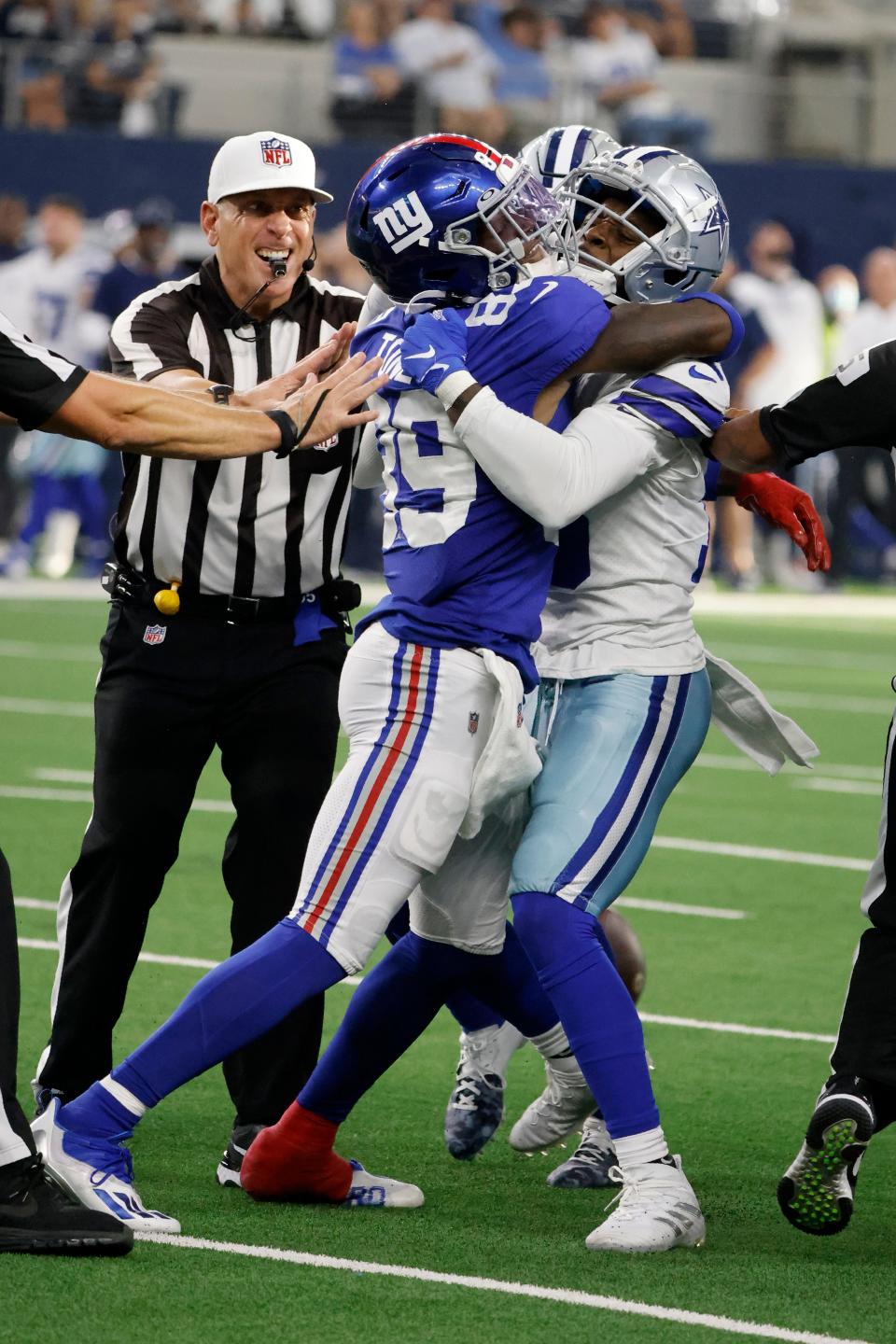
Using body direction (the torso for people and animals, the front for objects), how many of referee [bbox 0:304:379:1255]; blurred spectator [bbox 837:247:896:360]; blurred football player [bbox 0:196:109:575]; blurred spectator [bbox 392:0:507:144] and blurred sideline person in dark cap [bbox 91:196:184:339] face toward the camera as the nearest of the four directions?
4

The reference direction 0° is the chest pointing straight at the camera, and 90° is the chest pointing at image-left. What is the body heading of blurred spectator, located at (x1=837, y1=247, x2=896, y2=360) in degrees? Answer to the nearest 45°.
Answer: approximately 0°

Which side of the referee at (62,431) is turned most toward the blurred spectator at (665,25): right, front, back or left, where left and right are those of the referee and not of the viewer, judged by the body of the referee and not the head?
left

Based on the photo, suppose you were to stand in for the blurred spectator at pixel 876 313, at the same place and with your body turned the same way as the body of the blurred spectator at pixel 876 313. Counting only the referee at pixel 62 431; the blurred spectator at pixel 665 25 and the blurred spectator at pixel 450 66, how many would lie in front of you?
1

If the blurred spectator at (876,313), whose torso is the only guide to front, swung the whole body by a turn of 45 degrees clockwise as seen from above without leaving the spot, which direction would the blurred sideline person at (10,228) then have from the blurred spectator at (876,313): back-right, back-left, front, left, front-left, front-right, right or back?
front-right

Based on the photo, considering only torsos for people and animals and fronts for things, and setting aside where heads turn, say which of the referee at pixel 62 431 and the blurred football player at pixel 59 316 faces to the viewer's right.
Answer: the referee

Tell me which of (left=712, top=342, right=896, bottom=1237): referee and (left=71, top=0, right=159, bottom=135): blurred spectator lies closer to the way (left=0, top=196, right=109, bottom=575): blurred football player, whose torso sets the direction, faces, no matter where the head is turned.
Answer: the referee

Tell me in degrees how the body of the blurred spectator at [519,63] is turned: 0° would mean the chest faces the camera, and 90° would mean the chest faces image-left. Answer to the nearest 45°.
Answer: approximately 0°

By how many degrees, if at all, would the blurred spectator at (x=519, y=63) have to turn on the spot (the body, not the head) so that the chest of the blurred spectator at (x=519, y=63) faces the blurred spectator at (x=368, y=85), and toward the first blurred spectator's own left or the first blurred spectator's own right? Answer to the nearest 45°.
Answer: approximately 45° to the first blurred spectator's own right
